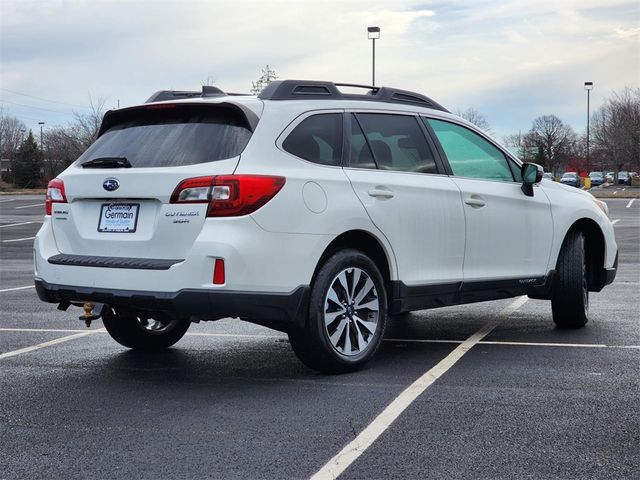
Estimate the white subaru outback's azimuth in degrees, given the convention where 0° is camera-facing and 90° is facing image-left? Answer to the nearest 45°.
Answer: approximately 225°
